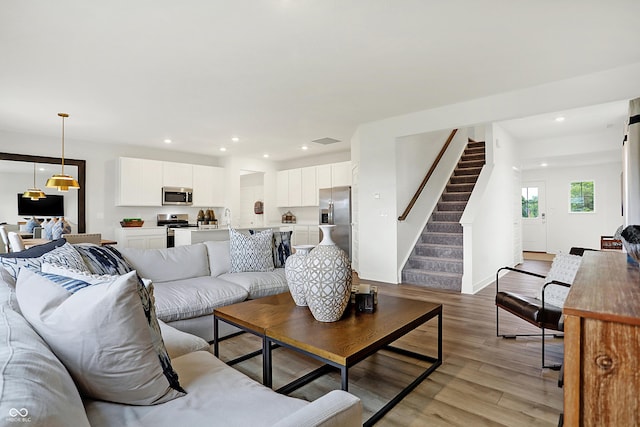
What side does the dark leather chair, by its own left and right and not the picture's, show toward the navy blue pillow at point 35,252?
front

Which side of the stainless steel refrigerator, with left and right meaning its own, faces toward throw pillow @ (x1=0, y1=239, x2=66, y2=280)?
front

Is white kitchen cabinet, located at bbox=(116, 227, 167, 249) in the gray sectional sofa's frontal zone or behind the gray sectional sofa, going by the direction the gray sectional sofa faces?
behind

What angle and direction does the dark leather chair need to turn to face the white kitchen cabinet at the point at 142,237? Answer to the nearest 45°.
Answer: approximately 45° to its right

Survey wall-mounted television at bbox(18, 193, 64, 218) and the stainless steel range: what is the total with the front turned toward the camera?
2

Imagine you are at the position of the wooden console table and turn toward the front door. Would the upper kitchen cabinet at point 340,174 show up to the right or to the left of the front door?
left

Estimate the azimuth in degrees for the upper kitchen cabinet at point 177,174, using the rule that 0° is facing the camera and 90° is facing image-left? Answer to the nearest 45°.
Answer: approximately 315°
